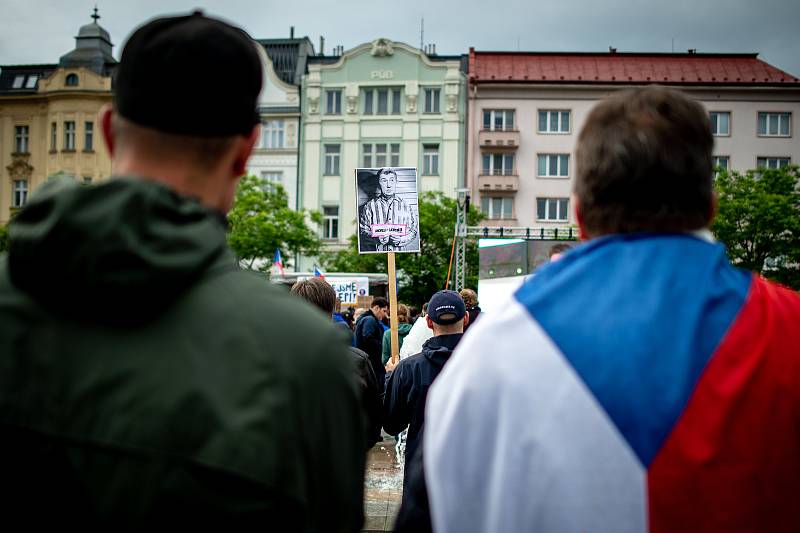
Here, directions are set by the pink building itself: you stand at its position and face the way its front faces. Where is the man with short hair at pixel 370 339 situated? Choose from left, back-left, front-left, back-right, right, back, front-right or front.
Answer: front

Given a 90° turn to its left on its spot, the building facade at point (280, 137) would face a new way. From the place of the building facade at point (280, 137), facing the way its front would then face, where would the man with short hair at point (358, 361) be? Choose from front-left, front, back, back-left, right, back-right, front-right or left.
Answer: right

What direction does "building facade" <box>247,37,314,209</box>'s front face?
toward the camera

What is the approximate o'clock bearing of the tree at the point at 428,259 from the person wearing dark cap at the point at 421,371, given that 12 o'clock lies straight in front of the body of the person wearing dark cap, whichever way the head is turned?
The tree is roughly at 12 o'clock from the person wearing dark cap.

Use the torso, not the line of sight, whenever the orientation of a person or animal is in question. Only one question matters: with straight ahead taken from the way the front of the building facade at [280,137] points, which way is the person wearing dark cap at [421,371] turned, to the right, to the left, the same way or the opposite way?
the opposite way

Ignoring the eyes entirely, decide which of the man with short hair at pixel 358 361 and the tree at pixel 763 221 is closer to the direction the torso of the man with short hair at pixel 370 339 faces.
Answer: the tree

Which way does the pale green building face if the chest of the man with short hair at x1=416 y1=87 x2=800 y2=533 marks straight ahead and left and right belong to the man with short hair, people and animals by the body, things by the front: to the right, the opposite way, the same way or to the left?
the opposite way

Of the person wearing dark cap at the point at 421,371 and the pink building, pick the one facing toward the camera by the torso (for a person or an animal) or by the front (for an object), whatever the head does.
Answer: the pink building

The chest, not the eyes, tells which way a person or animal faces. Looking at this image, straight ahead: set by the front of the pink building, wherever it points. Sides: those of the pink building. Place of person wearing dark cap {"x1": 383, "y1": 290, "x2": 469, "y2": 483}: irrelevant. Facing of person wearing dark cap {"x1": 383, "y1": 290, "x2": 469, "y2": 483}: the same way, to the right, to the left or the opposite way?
the opposite way

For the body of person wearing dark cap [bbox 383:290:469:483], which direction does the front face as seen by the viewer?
away from the camera

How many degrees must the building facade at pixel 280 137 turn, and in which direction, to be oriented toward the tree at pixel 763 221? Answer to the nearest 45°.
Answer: approximately 45° to its left

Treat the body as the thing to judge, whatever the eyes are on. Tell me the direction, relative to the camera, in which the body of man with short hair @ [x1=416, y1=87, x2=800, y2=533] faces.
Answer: away from the camera

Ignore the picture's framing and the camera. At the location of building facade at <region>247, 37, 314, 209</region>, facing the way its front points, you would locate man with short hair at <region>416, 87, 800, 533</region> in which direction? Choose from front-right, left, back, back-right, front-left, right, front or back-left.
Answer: front

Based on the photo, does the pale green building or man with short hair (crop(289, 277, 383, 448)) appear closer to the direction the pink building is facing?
the man with short hair

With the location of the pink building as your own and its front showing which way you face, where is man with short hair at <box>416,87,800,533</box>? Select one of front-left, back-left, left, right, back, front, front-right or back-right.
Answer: front

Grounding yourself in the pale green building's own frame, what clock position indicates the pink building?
The pink building is roughly at 9 o'clock from the pale green building.

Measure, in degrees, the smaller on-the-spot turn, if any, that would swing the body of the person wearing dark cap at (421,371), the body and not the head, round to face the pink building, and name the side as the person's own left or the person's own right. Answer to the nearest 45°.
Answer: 0° — they already face it

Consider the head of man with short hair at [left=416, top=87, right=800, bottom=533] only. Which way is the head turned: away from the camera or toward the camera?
away from the camera

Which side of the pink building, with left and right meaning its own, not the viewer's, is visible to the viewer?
front
